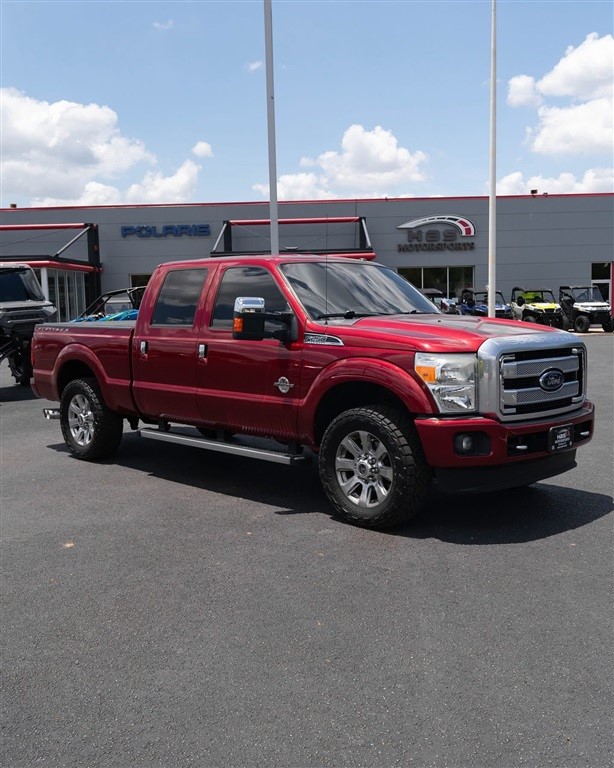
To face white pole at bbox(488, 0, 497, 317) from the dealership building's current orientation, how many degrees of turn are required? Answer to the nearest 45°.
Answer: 0° — it already faces it

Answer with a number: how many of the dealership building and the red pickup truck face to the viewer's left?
0

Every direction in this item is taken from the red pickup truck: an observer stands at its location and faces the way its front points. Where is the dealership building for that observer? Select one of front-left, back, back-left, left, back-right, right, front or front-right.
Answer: back-left

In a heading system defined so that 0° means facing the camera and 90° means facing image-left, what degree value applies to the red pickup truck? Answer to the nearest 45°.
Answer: approximately 315°

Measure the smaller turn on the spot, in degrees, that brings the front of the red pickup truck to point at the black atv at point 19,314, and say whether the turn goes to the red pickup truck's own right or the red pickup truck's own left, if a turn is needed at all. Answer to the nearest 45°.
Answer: approximately 180°

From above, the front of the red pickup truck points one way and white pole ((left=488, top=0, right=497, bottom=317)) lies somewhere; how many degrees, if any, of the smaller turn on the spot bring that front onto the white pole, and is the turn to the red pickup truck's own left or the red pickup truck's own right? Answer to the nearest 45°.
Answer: approximately 135° to the red pickup truck's own left

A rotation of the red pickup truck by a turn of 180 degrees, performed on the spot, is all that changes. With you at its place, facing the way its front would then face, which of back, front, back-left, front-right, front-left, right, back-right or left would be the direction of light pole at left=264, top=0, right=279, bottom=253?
front-right

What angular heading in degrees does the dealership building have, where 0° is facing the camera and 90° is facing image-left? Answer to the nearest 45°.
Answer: approximately 0°

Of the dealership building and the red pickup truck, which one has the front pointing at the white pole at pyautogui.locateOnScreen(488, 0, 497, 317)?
the dealership building

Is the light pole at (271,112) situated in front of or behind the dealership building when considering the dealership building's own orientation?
in front

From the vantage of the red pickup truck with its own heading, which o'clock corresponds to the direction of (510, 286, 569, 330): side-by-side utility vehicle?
The side-by-side utility vehicle is roughly at 8 o'clock from the red pickup truck.
